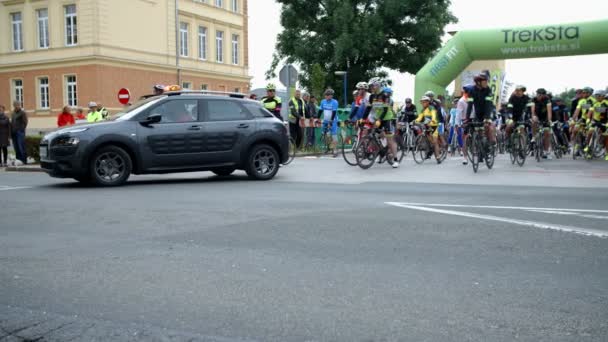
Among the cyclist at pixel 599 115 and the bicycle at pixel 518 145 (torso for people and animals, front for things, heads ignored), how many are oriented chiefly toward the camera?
2

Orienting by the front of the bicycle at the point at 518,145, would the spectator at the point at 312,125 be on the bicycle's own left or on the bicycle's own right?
on the bicycle's own right

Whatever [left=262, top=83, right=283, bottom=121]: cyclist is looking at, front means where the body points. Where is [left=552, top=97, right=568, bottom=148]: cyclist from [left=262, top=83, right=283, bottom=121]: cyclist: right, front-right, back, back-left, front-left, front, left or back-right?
back-left

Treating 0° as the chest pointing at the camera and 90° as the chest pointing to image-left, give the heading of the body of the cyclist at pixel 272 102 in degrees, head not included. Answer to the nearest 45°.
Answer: approximately 45°

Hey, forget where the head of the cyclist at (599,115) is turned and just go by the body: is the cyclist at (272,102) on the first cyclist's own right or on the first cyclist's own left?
on the first cyclist's own right

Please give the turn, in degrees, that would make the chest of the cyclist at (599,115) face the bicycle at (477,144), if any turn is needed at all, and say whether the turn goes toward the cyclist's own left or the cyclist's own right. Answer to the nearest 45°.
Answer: approximately 45° to the cyclist's own right

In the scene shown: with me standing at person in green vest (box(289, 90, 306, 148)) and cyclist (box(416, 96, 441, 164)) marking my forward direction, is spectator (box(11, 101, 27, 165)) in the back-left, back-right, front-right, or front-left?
back-right

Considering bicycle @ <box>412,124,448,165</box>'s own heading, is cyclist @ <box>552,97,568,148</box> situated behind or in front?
behind
